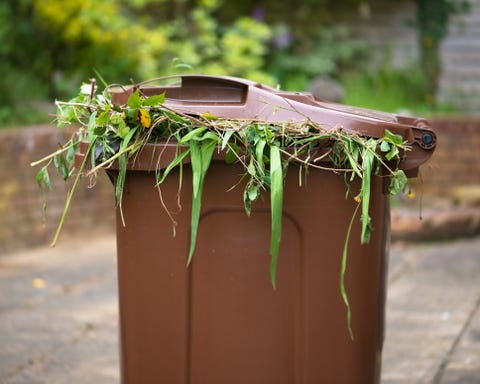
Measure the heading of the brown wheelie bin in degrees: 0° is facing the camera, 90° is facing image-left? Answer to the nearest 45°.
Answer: approximately 90°

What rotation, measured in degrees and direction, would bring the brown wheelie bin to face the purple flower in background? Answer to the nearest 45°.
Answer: approximately 90° to its right
